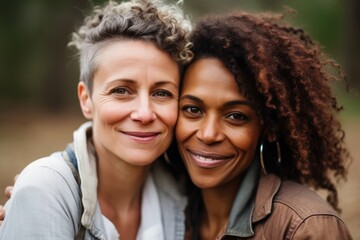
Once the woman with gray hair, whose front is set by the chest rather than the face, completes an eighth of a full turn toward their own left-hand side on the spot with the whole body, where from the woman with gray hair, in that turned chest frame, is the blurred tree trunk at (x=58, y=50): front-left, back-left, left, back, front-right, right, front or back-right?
left

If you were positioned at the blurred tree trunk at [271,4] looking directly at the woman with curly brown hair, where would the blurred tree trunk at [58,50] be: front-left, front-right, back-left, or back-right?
front-right

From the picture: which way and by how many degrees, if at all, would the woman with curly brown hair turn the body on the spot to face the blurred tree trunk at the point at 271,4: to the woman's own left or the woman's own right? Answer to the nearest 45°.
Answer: approximately 135° to the woman's own right

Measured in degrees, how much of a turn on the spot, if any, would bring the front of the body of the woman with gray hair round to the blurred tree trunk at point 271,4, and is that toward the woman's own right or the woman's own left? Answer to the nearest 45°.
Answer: approximately 135° to the woman's own left

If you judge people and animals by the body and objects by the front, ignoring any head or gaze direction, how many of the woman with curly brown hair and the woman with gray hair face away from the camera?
0

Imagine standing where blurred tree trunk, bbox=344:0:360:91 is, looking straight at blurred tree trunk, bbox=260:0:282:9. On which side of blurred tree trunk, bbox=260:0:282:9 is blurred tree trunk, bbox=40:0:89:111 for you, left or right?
left

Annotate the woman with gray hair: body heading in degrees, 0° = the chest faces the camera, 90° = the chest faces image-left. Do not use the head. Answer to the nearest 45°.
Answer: approximately 315°

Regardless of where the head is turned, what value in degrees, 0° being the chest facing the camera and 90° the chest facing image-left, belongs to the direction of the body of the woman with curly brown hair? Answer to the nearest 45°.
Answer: approximately 45°

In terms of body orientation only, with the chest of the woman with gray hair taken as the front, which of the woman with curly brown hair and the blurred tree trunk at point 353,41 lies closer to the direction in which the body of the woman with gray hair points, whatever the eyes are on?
the woman with curly brown hair

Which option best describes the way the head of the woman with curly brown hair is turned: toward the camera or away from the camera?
toward the camera

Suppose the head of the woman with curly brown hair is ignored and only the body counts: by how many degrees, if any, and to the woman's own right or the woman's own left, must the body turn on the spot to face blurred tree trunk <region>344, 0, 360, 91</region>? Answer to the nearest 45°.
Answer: approximately 135° to the woman's own right
